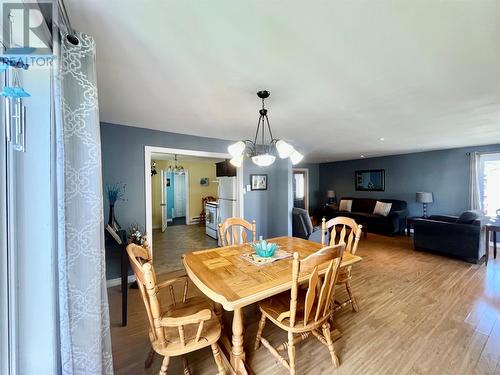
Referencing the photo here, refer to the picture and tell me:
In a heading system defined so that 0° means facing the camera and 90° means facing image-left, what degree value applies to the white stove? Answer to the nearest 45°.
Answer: approximately 45°

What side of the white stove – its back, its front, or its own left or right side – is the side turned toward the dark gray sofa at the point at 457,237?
left

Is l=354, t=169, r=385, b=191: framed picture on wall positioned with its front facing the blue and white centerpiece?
yes

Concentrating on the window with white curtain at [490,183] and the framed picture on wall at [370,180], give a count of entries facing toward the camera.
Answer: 2

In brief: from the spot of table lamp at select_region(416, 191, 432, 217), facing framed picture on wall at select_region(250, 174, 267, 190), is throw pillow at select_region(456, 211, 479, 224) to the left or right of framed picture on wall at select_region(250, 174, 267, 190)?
left

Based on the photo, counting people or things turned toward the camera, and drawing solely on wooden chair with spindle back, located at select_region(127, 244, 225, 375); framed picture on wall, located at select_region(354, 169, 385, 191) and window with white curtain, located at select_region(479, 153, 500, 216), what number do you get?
2

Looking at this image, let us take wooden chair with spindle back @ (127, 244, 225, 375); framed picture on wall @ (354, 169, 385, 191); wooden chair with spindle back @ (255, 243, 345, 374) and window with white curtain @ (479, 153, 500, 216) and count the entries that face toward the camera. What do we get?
2

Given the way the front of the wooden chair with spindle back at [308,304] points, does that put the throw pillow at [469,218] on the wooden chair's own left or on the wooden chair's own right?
on the wooden chair's own right

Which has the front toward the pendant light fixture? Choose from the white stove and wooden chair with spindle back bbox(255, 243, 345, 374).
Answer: the wooden chair with spindle back
